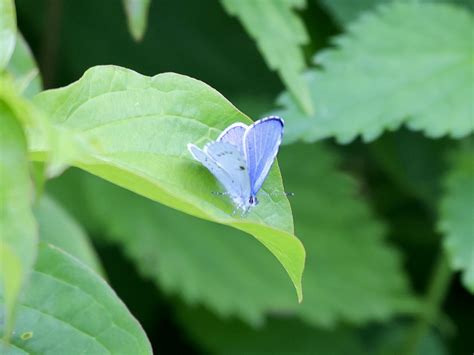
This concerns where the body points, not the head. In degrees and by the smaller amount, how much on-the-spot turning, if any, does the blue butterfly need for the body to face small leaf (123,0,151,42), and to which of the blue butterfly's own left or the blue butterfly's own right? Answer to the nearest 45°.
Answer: approximately 180°

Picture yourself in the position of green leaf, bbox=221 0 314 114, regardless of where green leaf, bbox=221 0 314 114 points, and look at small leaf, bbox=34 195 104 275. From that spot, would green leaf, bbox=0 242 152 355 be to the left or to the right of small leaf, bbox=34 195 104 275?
left
